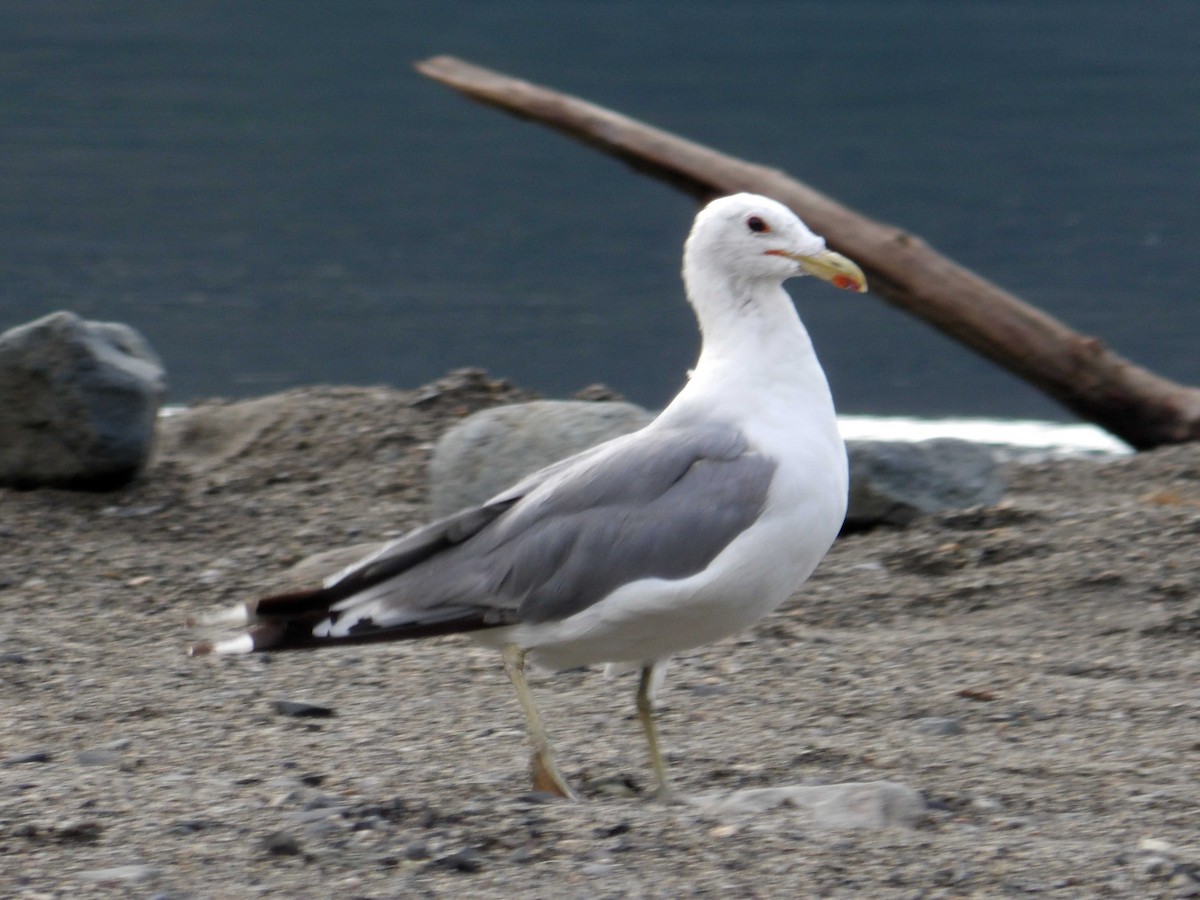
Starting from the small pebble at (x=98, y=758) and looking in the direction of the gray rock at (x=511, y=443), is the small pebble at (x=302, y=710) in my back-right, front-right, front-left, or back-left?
front-right

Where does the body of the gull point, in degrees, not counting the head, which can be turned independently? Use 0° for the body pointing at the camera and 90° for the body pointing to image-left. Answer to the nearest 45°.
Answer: approximately 270°

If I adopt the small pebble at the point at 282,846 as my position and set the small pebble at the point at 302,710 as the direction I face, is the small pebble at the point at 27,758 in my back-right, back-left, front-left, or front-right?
front-left

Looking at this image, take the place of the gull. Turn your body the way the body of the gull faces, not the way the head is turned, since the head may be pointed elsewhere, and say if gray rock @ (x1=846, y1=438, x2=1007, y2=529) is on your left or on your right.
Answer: on your left

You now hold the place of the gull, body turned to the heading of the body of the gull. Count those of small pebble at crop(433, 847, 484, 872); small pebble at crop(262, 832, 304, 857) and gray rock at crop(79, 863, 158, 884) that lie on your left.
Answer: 0

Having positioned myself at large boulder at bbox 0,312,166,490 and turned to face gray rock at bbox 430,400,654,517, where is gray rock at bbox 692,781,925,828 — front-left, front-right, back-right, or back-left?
front-right

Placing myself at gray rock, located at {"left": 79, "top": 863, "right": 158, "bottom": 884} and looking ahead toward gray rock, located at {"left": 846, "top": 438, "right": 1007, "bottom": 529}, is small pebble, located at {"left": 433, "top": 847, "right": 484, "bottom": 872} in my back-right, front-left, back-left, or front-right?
front-right

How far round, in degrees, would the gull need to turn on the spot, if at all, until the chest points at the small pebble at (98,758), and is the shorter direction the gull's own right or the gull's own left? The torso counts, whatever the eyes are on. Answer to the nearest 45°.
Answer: approximately 180°

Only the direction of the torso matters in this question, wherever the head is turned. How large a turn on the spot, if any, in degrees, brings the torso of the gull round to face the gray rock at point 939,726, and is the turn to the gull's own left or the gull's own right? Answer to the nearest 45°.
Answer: approximately 45° to the gull's own left

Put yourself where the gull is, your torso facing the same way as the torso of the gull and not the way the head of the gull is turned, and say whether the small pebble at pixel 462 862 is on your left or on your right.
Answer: on your right

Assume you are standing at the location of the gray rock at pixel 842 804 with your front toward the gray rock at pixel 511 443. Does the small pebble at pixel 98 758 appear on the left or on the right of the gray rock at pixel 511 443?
left

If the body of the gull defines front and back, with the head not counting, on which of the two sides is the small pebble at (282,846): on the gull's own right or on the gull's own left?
on the gull's own right

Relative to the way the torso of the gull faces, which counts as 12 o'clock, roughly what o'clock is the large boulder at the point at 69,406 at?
The large boulder is roughly at 8 o'clock from the gull.

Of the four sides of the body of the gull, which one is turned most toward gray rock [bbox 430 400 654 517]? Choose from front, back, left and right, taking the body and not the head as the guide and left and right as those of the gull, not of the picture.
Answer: left

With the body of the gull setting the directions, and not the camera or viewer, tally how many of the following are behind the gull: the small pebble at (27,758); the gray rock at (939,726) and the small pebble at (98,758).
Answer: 2
